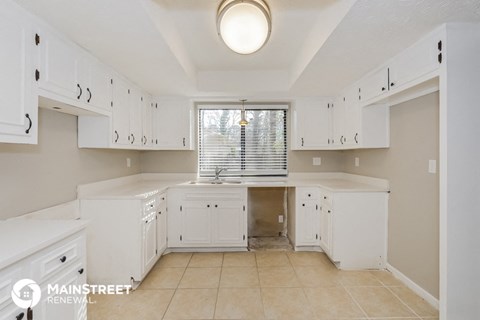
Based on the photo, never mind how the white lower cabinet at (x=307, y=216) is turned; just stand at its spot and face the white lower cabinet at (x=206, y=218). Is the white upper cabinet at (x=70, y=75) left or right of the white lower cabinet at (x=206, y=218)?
left

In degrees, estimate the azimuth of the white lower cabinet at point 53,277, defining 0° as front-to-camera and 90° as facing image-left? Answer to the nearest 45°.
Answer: approximately 315°

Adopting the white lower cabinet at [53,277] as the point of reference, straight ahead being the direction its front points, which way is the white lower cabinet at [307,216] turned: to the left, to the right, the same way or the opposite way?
to the right

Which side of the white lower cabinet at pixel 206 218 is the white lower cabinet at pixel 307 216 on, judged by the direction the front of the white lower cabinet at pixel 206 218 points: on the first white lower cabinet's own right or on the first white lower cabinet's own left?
on the first white lower cabinet's own left

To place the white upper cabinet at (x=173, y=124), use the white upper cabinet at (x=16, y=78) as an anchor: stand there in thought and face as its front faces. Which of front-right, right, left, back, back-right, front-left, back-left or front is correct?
left

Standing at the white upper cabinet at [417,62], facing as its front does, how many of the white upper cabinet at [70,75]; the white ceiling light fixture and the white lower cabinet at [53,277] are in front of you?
3

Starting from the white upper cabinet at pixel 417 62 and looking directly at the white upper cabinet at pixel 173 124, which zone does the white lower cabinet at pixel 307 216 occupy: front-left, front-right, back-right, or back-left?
front-right

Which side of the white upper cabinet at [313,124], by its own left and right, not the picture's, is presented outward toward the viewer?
front

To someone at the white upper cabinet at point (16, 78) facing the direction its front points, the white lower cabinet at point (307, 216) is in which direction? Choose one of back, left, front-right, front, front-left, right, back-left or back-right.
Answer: front-left

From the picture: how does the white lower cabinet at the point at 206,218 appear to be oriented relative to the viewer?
toward the camera

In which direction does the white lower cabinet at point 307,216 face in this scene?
toward the camera

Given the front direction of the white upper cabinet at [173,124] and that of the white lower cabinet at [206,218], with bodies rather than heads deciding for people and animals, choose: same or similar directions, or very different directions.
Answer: same or similar directions

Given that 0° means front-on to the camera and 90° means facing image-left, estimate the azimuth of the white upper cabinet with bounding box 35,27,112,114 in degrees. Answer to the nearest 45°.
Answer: approximately 315°

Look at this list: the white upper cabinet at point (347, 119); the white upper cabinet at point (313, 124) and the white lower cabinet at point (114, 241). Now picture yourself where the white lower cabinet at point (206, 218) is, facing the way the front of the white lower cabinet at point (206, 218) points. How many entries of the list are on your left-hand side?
2
